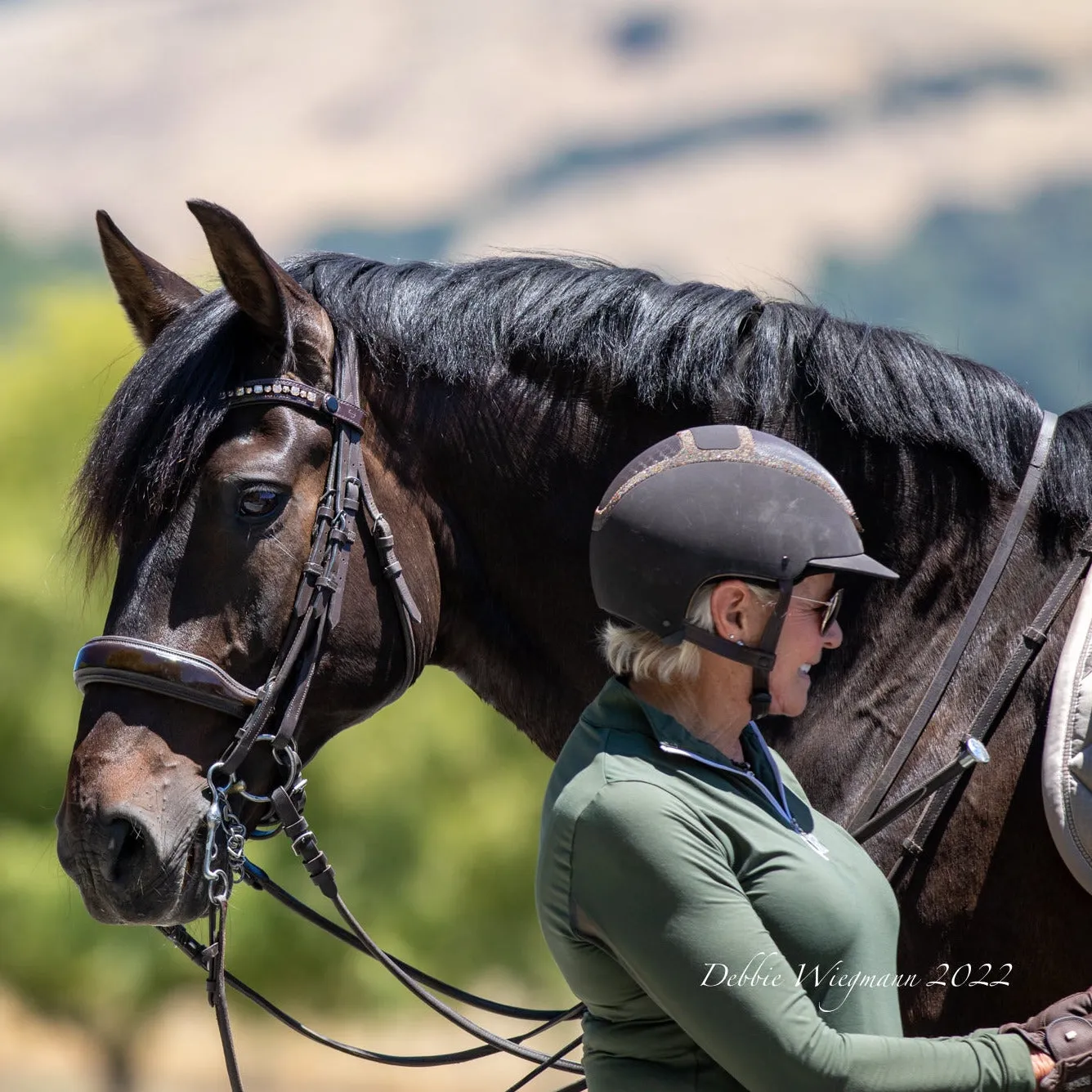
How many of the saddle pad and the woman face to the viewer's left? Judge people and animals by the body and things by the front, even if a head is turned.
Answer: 1

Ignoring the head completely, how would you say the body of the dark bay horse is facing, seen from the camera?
to the viewer's left

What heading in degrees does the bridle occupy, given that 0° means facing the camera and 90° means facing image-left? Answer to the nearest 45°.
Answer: approximately 90°

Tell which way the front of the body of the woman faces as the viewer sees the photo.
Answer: to the viewer's right

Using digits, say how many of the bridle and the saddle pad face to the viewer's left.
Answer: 2

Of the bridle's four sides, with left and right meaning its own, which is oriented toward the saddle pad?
back

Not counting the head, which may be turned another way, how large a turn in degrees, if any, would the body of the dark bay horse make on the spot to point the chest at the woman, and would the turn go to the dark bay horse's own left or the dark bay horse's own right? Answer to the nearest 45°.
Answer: approximately 90° to the dark bay horse's own left

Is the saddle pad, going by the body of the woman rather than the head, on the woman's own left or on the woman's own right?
on the woman's own left

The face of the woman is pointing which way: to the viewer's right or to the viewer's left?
to the viewer's right

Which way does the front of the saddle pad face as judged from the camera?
facing to the left of the viewer

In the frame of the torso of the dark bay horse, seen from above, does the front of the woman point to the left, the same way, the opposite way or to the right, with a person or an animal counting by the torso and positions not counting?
the opposite way

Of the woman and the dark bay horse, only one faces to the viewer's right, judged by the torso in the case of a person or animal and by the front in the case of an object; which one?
the woman
